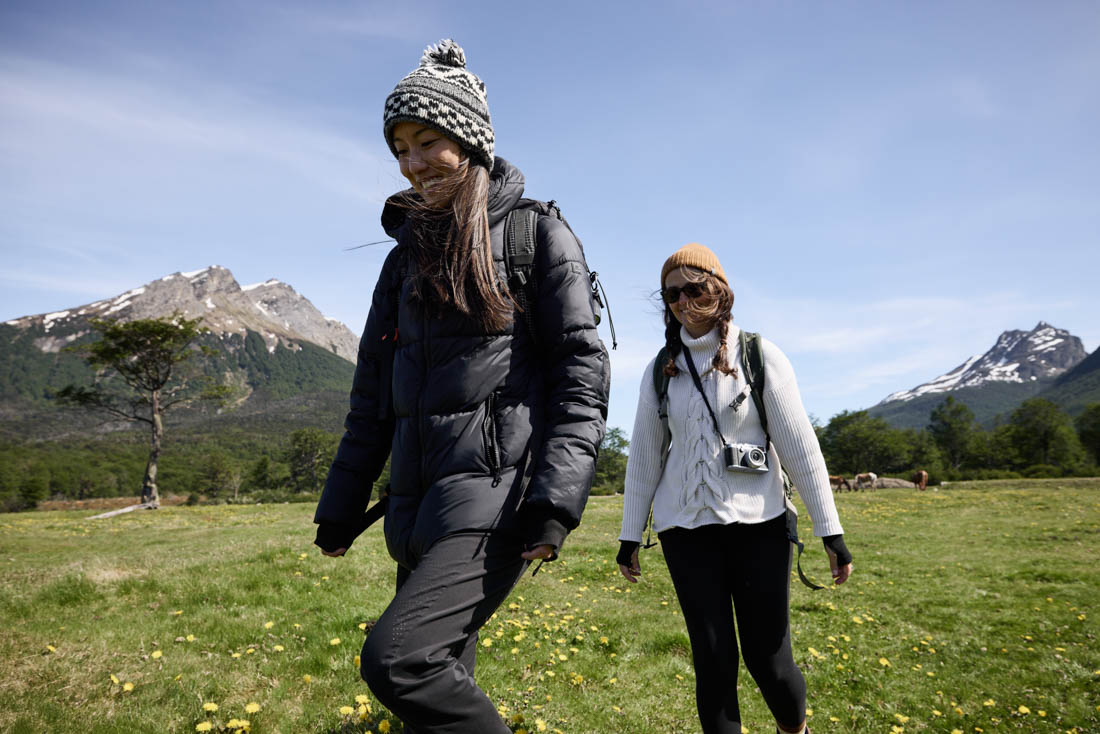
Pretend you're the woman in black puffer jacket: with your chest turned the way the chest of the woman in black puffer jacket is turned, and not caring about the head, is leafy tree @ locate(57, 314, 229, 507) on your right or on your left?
on your right

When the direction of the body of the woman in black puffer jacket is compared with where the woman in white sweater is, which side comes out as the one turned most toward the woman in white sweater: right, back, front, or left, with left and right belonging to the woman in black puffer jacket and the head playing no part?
back

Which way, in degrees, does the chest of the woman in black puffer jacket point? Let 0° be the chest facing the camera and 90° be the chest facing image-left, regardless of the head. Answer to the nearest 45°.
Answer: approximately 45°

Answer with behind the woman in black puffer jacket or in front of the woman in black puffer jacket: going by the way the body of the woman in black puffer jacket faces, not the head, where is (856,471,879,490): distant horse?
behind
